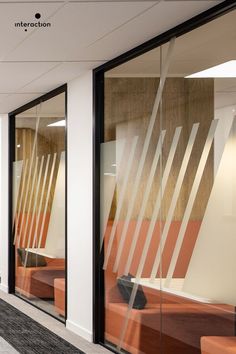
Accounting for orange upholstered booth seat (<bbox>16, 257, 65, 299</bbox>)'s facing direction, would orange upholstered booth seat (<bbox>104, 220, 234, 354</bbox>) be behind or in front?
in front

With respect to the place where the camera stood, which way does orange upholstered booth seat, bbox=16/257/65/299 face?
facing the viewer and to the right of the viewer

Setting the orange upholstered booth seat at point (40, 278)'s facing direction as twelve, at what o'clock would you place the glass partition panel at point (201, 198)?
The glass partition panel is roughly at 1 o'clock from the orange upholstered booth seat.

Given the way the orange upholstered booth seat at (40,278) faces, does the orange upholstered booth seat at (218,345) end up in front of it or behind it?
in front
